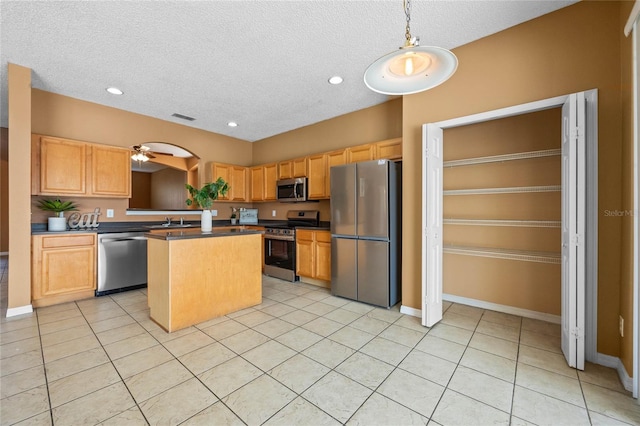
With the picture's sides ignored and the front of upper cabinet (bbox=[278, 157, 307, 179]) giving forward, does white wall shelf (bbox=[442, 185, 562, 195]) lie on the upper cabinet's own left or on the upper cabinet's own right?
on the upper cabinet's own left

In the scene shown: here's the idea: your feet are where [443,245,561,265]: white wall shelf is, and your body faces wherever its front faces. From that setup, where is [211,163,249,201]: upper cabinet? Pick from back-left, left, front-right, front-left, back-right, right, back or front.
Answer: front-right

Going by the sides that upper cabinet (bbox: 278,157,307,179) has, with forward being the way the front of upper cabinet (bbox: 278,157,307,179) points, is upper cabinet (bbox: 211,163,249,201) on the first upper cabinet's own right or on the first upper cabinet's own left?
on the first upper cabinet's own right

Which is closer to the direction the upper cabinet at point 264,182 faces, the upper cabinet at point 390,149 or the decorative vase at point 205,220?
the decorative vase

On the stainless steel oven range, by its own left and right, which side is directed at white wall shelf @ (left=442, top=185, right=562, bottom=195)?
left

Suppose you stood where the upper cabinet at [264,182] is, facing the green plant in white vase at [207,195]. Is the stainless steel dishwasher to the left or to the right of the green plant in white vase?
right

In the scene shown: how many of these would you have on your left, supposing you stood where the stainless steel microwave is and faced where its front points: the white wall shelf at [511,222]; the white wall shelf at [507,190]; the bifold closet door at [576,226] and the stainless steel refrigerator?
4

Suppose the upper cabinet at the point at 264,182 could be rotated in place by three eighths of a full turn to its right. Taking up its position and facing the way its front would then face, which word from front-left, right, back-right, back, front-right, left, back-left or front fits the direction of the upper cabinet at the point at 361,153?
back-right

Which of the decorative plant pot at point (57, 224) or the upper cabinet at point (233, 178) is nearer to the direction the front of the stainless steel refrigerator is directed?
the decorative plant pot
